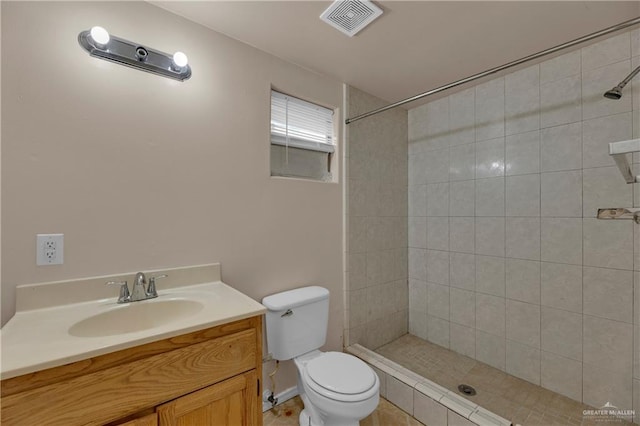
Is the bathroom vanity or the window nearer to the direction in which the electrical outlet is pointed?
the bathroom vanity

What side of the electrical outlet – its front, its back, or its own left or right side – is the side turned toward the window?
left

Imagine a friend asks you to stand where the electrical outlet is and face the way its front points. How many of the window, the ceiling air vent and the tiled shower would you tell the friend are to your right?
0

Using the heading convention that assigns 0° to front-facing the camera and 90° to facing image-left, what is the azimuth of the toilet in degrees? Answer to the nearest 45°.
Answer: approximately 315°

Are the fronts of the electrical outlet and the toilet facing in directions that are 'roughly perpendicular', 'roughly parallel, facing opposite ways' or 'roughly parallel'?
roughly parallel

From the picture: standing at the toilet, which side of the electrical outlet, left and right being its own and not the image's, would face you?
left

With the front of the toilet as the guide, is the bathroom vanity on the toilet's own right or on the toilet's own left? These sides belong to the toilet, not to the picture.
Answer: on the toilet's own right

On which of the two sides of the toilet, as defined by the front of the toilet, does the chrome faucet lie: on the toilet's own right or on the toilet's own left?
on the toilet's own right

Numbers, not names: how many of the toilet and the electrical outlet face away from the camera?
0

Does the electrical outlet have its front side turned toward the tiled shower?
no

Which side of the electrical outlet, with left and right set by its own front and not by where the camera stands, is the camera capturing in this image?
front
